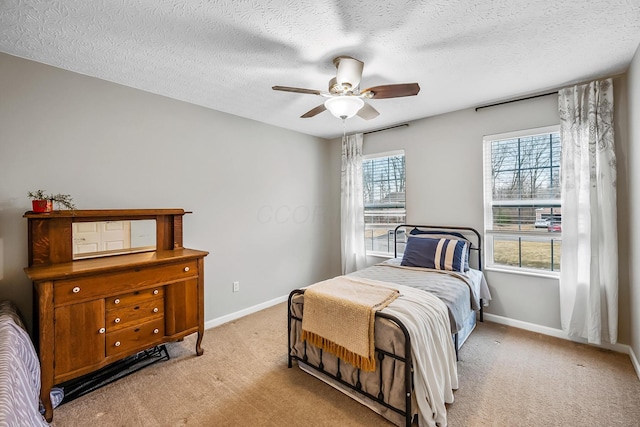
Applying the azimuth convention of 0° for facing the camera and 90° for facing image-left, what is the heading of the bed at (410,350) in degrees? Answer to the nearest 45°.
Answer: approximately 45°

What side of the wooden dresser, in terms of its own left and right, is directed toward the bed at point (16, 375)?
right

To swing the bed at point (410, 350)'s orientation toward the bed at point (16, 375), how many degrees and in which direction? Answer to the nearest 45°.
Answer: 0° — it already faces it

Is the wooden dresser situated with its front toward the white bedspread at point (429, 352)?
yes

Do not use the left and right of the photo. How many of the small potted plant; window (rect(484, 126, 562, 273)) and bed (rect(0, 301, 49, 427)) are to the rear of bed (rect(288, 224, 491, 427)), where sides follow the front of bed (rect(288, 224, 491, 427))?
1

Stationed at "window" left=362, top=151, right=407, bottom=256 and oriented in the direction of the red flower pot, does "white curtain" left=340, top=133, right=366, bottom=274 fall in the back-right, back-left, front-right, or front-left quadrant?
front-right

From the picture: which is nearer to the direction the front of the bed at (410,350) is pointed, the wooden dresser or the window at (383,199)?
the wooden dresser

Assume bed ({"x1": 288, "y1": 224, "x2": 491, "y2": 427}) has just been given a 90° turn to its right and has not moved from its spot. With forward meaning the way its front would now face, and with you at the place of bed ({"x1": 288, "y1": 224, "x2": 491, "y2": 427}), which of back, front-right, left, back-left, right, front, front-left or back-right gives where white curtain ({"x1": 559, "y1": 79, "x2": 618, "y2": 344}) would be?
right

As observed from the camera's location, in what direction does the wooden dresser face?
facing the viewer and to the right of the viewer

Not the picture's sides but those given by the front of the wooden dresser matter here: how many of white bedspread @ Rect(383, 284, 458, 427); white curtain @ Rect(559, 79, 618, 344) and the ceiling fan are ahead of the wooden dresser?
3

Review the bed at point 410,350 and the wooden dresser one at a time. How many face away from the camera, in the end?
0
